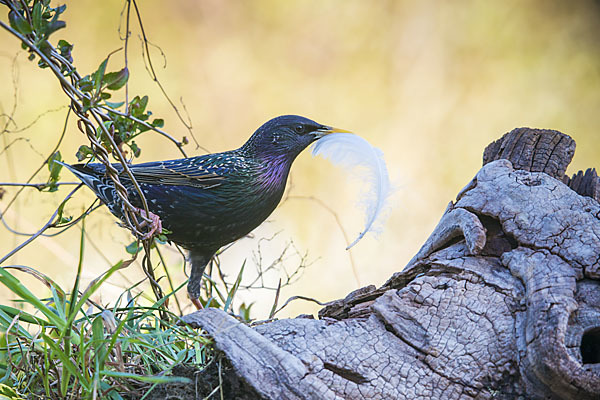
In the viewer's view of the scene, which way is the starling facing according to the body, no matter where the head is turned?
to the viewer's right

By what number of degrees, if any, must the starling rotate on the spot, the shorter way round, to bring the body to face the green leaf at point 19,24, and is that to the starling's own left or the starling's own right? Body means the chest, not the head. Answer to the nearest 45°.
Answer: approximately 135° to the starling's own right

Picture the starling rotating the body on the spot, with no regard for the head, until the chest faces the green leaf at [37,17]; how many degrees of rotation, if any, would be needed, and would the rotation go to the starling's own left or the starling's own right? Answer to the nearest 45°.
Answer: approximately 135° to the starling's own right
